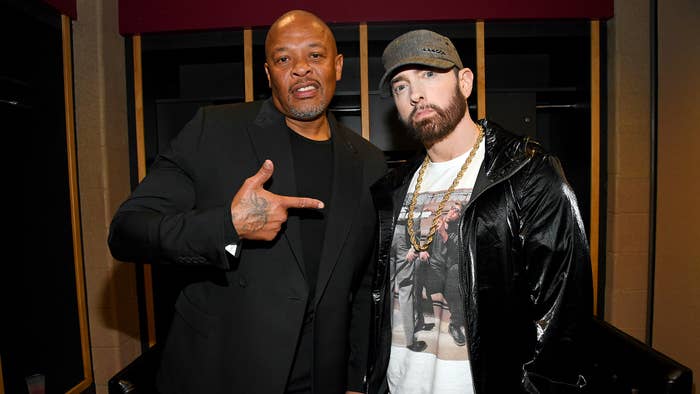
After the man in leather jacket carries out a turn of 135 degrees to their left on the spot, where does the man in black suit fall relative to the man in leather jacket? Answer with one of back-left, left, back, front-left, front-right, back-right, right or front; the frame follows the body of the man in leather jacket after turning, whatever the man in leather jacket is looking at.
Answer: back

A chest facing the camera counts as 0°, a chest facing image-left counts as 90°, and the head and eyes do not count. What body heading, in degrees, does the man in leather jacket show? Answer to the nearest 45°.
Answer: approximately 45°
